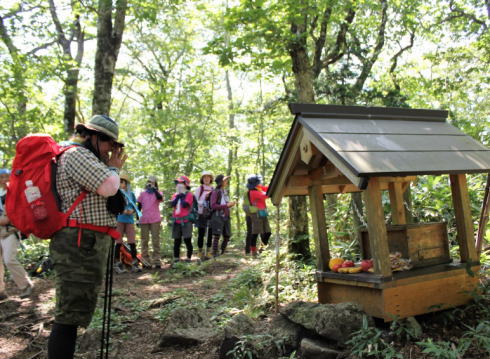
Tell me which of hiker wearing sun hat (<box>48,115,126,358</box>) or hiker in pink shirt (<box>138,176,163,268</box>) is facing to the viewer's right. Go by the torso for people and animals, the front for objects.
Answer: the hiker wearing sun hat

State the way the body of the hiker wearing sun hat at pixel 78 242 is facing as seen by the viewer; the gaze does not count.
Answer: to the viewer's right

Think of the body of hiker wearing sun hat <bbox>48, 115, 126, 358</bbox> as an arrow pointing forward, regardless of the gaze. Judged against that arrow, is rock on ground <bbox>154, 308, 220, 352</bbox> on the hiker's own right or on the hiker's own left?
on the hiker's own left

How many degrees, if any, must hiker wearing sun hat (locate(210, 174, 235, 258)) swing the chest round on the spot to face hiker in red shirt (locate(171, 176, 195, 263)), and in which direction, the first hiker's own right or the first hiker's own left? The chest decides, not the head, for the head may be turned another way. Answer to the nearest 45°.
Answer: approximately 90° to the first hiker's own right

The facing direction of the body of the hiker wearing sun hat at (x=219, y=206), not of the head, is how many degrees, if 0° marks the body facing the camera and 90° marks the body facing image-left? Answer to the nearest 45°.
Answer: approximately 315°

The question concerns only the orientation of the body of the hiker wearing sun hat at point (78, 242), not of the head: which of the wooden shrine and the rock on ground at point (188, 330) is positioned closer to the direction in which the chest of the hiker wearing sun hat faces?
the wooden shrine

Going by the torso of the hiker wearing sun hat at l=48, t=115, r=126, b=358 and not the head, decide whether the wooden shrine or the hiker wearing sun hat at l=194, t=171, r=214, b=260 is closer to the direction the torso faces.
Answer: the wooden shrine
